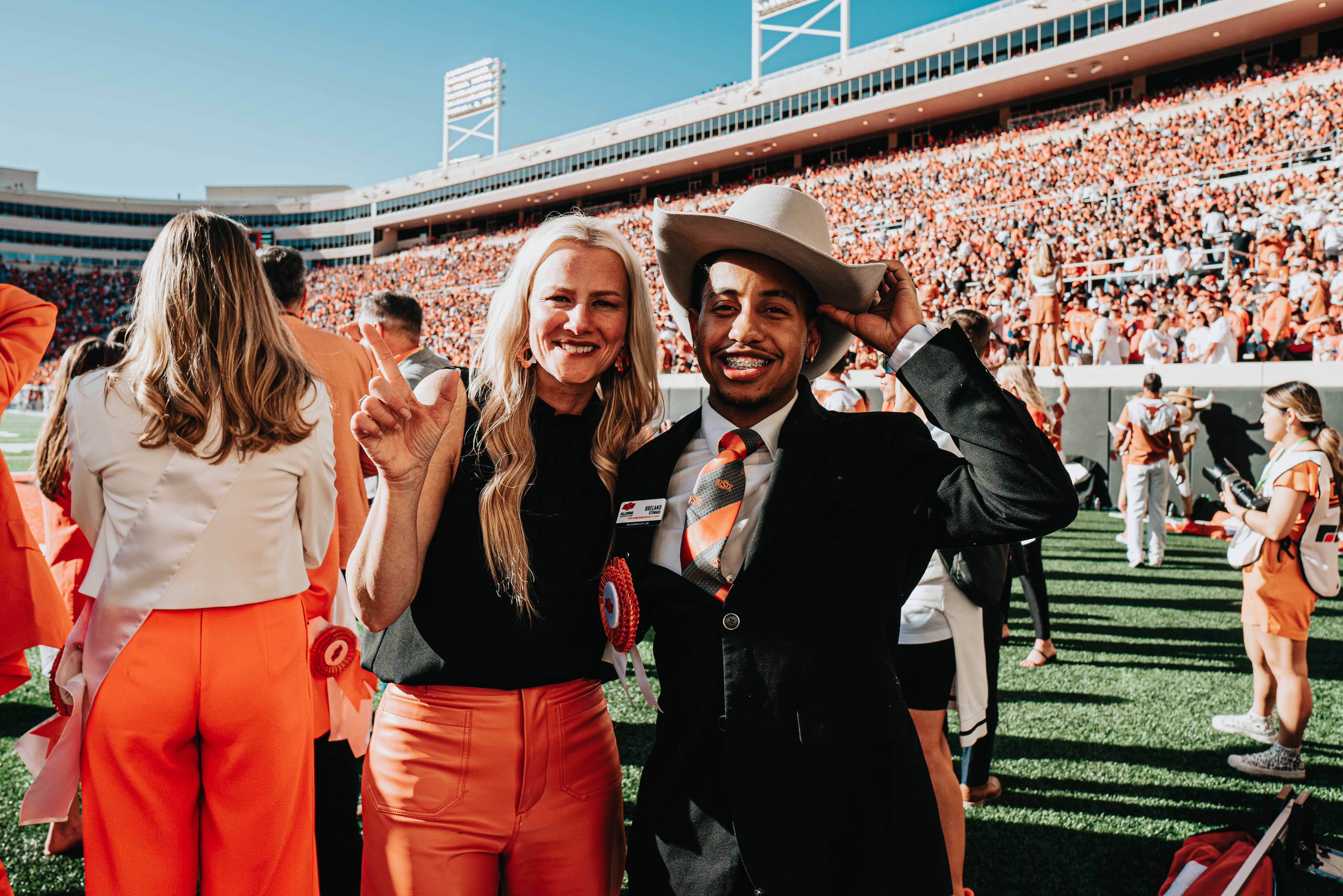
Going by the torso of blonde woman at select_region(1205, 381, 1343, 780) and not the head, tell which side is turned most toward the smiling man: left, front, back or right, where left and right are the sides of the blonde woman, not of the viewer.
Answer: left

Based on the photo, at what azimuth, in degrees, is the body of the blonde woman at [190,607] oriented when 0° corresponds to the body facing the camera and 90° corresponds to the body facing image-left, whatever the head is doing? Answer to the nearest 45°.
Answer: approximately 180°

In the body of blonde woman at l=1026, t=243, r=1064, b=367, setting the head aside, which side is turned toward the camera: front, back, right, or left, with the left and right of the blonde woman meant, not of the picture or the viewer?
back

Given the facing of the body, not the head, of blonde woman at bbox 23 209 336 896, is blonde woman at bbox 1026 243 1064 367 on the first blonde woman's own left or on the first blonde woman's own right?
on the first blonde woman's own right

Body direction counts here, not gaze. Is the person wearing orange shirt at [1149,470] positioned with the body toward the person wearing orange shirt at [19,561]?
no

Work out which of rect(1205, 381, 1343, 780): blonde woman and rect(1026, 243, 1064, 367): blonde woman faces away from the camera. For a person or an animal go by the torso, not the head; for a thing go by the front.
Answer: rect(1026, 243, 1064, 367): blonde woman

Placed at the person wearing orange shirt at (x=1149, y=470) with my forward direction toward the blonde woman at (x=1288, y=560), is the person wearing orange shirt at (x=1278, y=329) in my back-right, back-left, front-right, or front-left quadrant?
back-left

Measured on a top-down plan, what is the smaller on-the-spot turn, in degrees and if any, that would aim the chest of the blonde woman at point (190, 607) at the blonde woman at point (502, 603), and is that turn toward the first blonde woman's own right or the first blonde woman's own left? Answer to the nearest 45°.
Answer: approximately 135° to the first blonde woman's own right

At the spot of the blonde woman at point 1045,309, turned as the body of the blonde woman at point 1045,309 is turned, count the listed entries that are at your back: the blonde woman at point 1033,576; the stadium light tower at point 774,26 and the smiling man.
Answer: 2

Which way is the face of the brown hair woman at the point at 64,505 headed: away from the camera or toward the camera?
away from the camera

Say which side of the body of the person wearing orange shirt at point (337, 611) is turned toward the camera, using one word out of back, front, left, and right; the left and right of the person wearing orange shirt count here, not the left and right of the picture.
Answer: back

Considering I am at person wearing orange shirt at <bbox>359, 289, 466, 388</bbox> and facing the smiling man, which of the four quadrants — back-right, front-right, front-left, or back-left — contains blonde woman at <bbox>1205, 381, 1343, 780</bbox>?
front-left

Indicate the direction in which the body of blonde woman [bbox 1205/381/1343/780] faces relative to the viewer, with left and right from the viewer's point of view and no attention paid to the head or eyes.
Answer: facing to the left of the viewer

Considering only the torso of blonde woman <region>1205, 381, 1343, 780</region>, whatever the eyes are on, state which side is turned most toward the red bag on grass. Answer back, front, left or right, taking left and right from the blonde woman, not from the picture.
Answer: left
